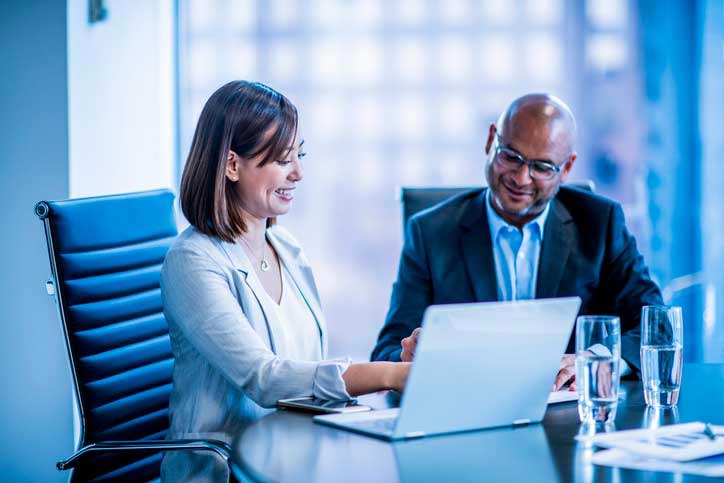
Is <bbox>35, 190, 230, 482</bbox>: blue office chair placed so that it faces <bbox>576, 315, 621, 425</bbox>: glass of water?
yes

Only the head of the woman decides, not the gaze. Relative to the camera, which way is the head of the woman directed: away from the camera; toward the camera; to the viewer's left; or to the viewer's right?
to the viewer's right

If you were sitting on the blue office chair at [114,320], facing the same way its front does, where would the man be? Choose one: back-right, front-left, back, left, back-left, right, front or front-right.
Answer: front-left

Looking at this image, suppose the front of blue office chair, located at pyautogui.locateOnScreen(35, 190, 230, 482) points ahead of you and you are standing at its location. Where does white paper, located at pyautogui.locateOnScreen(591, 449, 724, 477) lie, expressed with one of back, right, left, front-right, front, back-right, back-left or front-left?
front

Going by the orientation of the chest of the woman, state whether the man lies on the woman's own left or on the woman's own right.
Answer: on the woman's own left

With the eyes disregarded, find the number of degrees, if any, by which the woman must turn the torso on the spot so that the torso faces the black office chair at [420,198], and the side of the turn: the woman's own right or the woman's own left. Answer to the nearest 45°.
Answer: approximately 90° to the woman's own left

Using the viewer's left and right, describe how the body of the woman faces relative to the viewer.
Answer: facing the viewer and to the right of the viewer

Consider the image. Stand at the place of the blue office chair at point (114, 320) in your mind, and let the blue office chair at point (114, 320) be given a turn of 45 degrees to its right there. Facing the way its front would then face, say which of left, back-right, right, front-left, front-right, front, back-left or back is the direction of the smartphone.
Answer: front-left

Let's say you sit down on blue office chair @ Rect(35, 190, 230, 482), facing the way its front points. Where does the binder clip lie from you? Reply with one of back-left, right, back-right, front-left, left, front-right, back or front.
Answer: front

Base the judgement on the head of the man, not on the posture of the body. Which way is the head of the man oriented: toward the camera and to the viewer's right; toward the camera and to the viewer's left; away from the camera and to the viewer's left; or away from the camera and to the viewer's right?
toward the camera and to the viewer's left

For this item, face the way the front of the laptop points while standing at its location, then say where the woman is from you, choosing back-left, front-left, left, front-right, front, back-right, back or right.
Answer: front

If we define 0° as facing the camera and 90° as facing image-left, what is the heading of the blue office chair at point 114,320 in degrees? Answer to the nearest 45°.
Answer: approximately 315°

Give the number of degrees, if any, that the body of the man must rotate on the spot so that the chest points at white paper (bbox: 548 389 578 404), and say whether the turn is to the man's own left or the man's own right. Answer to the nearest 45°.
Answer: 0° — they already face it

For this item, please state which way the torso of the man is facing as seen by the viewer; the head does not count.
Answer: toward the camera

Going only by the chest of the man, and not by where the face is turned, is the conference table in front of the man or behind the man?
in front

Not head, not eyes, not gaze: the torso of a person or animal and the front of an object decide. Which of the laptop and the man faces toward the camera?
the man

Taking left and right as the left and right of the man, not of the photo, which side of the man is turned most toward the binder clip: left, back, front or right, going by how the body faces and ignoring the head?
front

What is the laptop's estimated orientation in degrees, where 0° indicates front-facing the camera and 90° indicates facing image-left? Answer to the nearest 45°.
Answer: approximately 135°
